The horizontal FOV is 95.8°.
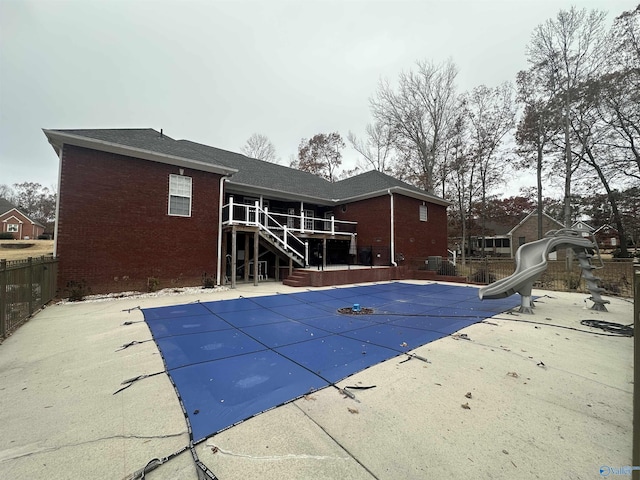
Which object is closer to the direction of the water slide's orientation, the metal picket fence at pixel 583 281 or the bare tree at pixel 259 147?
the bare tree

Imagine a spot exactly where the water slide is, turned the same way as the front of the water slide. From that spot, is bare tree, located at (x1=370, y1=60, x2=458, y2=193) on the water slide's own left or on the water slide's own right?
on the water slide's own right

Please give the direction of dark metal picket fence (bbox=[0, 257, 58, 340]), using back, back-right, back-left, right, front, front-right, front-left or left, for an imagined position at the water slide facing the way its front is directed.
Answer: front-left

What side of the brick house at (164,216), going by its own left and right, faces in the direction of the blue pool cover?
back

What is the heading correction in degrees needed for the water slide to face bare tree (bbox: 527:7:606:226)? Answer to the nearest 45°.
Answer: approximately 90° to its right

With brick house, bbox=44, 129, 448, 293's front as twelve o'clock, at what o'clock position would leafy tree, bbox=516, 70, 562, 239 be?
The leafy tree is roughly at 4 o'clock from the brick house.

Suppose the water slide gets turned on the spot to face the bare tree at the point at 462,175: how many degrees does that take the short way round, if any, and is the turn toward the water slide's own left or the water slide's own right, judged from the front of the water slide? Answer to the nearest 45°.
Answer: approximately 90° to the water slide's own right

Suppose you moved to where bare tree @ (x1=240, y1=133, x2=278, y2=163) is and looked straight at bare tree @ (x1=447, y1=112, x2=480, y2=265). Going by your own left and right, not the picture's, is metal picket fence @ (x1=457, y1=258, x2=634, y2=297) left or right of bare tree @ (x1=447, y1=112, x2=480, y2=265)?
right

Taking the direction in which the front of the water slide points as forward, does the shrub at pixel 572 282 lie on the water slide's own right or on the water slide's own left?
on the water slide's own right

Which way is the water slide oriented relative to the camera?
to the viewer's left

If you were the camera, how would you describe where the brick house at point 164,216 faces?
facing away from the viewer and to the left of the viewer

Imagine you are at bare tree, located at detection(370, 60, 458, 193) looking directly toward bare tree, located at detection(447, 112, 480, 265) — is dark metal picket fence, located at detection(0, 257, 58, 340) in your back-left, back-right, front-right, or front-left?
front-right

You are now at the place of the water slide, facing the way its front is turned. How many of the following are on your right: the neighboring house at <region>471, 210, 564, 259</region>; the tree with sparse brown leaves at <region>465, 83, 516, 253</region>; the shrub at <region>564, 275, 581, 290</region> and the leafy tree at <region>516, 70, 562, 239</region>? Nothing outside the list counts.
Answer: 4
